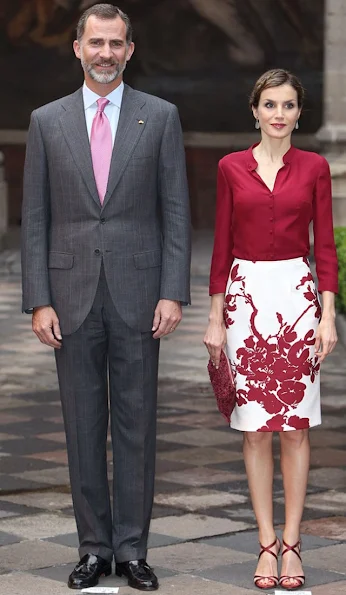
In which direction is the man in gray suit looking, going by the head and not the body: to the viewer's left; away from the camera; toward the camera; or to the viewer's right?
toward the camera

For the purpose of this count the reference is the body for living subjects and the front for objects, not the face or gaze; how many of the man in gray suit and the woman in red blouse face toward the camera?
2

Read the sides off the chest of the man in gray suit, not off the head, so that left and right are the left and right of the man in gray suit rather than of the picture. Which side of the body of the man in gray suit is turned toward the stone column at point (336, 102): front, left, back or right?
back

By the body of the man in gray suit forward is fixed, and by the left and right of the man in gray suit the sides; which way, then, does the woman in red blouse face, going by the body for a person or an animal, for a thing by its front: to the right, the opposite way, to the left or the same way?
the same way

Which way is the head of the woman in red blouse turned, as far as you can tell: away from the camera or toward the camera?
toward the camera

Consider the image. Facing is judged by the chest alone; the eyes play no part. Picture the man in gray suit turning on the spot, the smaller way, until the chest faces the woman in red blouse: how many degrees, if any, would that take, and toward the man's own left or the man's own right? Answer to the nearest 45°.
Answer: approximately 90° to the man's own left

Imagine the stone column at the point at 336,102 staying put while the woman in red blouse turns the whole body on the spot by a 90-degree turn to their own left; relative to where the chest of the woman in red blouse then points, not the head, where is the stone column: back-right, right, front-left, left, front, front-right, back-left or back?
left

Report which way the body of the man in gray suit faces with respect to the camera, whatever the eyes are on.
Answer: toward the camera

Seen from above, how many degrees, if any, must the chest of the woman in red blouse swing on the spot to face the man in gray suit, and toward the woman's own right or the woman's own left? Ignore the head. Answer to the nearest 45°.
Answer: approximately 90° to the woman's own right
